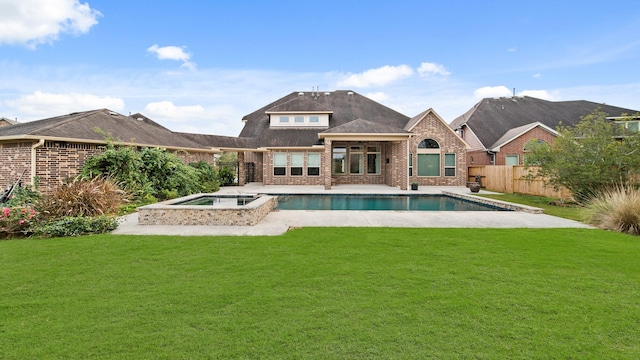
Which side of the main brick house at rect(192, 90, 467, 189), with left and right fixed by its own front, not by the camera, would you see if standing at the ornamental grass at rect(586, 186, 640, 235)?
back

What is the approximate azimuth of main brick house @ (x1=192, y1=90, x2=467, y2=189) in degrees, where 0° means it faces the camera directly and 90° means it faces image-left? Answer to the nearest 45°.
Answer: approximately 180°

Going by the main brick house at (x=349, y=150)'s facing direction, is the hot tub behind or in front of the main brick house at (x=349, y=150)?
behind

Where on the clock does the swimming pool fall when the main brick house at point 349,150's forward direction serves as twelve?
The swimming pool is roughly at 6 o'clock from the main brick house.

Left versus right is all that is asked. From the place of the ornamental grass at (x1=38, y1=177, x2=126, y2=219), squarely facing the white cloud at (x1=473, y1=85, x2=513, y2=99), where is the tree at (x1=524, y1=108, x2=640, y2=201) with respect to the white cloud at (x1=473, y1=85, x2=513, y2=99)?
right

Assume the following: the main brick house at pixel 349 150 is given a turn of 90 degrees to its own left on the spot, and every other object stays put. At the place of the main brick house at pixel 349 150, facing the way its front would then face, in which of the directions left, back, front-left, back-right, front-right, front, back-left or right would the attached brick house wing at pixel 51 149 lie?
front-left
